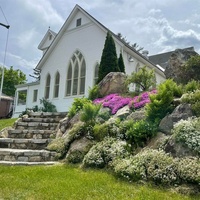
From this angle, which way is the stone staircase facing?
toward the camera

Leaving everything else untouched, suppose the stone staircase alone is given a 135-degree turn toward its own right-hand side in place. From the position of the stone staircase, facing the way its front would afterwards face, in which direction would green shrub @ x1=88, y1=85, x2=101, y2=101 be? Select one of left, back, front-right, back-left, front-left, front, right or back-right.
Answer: right

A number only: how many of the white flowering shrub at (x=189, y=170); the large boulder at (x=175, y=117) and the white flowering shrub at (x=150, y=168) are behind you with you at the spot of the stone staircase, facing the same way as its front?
0

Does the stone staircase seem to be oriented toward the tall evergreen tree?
no

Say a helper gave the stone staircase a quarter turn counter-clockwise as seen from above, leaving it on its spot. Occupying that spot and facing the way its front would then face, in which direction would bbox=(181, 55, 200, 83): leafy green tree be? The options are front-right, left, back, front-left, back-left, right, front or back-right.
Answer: front

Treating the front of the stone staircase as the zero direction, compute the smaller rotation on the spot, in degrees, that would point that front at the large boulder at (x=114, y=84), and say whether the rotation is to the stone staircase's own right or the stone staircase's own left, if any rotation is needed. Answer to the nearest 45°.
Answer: approximately 135° to the stone staircase's own left

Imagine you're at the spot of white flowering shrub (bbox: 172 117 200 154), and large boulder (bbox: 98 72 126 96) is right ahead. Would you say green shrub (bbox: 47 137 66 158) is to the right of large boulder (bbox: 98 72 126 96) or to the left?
left

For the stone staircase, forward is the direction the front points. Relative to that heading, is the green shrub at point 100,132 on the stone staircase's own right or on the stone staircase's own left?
on the stone staircase's own left

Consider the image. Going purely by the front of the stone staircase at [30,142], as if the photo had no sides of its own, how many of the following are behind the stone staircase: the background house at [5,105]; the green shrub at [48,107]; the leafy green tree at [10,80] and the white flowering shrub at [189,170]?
3

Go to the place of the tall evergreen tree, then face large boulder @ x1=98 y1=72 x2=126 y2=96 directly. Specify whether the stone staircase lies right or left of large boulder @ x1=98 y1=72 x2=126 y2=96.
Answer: right

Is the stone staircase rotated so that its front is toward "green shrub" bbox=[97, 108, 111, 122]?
no

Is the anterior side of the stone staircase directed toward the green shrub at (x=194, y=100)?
no

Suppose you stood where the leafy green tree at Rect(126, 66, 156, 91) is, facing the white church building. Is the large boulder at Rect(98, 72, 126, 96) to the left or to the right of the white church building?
left

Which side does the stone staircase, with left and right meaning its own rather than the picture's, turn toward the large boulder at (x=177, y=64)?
left

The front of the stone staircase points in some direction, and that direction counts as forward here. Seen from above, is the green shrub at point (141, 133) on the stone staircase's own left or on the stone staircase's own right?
on the stone staircase's own left

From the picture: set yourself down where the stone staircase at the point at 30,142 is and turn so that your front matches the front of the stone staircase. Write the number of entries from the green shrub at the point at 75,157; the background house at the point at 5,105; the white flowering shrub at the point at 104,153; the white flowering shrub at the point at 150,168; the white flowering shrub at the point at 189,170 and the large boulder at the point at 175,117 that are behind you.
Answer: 1

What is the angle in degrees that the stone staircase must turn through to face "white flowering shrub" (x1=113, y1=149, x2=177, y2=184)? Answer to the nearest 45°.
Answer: approximately 45° to its left
